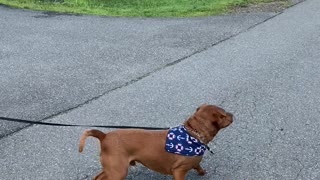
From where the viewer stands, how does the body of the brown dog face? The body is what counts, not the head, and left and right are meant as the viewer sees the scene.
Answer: facing to the right of the viewer
